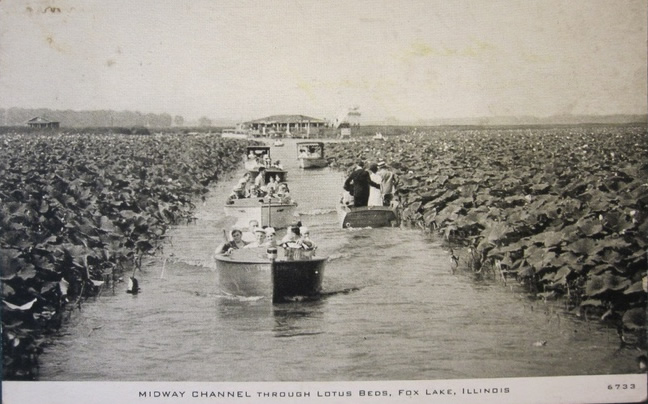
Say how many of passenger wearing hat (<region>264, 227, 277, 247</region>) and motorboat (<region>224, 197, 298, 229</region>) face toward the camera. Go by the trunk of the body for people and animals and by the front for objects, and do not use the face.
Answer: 2

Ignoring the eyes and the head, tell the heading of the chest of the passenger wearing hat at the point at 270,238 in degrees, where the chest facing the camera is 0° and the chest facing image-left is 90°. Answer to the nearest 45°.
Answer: approximately 0°

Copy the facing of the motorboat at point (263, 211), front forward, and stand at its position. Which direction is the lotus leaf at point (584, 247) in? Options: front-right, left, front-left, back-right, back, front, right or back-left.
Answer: left

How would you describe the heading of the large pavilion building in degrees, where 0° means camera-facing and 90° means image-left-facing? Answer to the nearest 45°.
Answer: approximately 0°

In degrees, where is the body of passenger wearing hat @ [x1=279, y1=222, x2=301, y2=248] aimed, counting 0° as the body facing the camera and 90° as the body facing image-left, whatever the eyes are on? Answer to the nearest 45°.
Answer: approximately 45°
